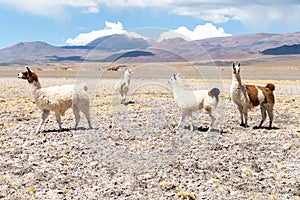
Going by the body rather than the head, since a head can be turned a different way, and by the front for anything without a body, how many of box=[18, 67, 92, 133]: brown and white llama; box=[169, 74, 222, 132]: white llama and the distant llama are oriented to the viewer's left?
2

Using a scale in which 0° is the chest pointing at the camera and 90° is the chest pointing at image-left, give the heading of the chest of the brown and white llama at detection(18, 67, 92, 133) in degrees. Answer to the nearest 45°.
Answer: approximately 90°

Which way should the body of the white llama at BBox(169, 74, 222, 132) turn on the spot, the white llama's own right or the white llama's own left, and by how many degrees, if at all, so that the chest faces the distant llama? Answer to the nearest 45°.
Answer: approximately 45° to the white llama's own right

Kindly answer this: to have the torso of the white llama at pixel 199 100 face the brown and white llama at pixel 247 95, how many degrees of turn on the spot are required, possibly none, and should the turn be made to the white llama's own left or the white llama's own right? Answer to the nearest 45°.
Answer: approximately 135° to the white llama's own right

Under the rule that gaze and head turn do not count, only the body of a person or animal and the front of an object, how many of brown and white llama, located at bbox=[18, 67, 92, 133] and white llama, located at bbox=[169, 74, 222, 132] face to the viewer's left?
2

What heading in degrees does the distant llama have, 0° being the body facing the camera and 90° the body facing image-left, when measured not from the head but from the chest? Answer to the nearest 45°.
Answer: approximately 315°

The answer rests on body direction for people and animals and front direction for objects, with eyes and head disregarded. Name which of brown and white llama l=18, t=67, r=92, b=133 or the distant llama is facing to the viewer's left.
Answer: the brown and white llama

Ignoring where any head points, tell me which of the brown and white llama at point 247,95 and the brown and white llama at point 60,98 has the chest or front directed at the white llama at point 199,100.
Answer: the brown and white llama at point 247,95

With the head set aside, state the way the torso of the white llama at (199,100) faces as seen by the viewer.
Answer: to the viewer's left

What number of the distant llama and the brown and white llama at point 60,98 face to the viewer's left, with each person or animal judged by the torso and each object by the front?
1
